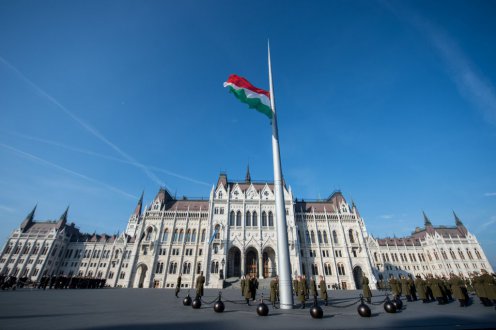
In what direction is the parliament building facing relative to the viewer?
toward the camera

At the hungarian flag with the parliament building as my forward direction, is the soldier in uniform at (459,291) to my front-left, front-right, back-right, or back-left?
front-right

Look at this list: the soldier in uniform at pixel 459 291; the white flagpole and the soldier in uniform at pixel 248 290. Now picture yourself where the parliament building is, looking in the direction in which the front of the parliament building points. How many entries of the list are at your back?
0

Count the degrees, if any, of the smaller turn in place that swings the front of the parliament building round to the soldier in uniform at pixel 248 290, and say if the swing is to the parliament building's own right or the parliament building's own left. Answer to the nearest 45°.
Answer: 0° — it already faces them

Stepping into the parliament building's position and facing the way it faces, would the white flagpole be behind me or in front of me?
in front

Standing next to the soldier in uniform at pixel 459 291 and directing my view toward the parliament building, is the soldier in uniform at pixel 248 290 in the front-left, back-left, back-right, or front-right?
front-left

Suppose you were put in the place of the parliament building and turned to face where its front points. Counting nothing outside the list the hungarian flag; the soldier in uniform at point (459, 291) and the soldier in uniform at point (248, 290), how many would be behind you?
0

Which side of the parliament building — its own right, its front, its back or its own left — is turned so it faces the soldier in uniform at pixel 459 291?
front

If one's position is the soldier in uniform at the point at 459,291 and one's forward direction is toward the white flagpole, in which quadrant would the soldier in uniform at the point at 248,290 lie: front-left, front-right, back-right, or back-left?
front-right

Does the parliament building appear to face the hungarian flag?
yes
